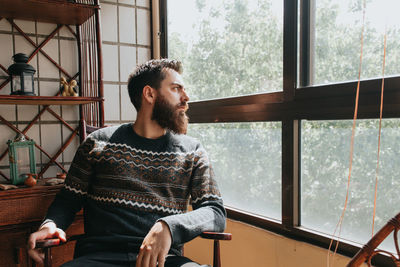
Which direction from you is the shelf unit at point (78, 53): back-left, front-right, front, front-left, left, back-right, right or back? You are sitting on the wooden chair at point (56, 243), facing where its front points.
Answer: back

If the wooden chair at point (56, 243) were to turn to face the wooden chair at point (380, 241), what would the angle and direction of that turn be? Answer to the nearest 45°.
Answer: approximately 45° to its left

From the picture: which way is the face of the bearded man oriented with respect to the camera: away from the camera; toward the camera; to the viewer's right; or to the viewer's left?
to the viewer's right

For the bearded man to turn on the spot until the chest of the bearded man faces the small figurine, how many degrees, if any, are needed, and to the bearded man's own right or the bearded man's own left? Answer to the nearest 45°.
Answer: approximately 135° to the bearded man's own right

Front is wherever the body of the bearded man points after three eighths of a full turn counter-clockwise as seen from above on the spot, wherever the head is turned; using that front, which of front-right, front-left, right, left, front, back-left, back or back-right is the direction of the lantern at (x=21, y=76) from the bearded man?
left

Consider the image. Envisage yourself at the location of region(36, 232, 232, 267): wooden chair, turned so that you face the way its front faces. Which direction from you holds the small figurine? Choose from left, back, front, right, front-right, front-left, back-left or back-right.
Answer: back

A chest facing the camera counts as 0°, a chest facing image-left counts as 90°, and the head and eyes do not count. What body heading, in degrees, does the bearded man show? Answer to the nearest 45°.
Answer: approximately 0°
